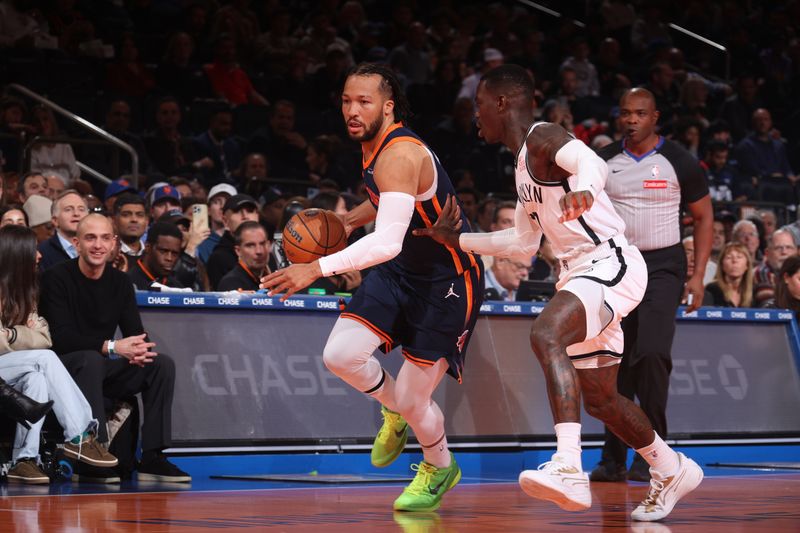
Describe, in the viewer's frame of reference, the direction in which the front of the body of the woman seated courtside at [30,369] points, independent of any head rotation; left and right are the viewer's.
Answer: facing to the right of the viewer

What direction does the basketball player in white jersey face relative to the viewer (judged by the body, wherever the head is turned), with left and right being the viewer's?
facing to the left of the viewer

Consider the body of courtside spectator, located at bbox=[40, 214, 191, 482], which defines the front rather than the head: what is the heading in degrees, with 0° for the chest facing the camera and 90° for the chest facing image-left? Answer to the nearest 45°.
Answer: approximately 315°

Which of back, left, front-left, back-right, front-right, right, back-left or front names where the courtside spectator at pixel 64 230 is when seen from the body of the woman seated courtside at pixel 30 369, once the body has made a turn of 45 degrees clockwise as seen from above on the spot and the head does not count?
back-left

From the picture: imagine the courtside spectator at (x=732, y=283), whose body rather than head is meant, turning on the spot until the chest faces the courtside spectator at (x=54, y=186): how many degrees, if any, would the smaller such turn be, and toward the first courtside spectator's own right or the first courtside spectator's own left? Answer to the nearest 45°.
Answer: approximately 90° to the first courtside spectator's own right

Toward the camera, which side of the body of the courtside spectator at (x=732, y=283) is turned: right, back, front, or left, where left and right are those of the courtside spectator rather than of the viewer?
front

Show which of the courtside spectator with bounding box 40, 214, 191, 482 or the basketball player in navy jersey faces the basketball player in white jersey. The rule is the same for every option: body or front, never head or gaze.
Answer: the courtside spectator

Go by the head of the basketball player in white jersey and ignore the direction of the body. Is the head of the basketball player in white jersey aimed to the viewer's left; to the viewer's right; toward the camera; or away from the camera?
to the viewer's left

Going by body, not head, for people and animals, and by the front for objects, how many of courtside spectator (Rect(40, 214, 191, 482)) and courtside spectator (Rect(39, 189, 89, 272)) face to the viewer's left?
0

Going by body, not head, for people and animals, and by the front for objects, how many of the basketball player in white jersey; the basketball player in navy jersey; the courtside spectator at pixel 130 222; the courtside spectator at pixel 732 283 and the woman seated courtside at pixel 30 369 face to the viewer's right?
1

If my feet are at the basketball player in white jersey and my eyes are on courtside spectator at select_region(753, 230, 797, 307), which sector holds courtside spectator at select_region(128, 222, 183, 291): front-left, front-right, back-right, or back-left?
front-left

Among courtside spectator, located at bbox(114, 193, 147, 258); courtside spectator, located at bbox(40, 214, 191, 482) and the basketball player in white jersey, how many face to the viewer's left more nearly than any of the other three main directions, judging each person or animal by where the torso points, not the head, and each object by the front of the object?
1

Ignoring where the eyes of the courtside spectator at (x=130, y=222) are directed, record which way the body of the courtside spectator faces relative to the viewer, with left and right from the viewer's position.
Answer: facing the viewer
